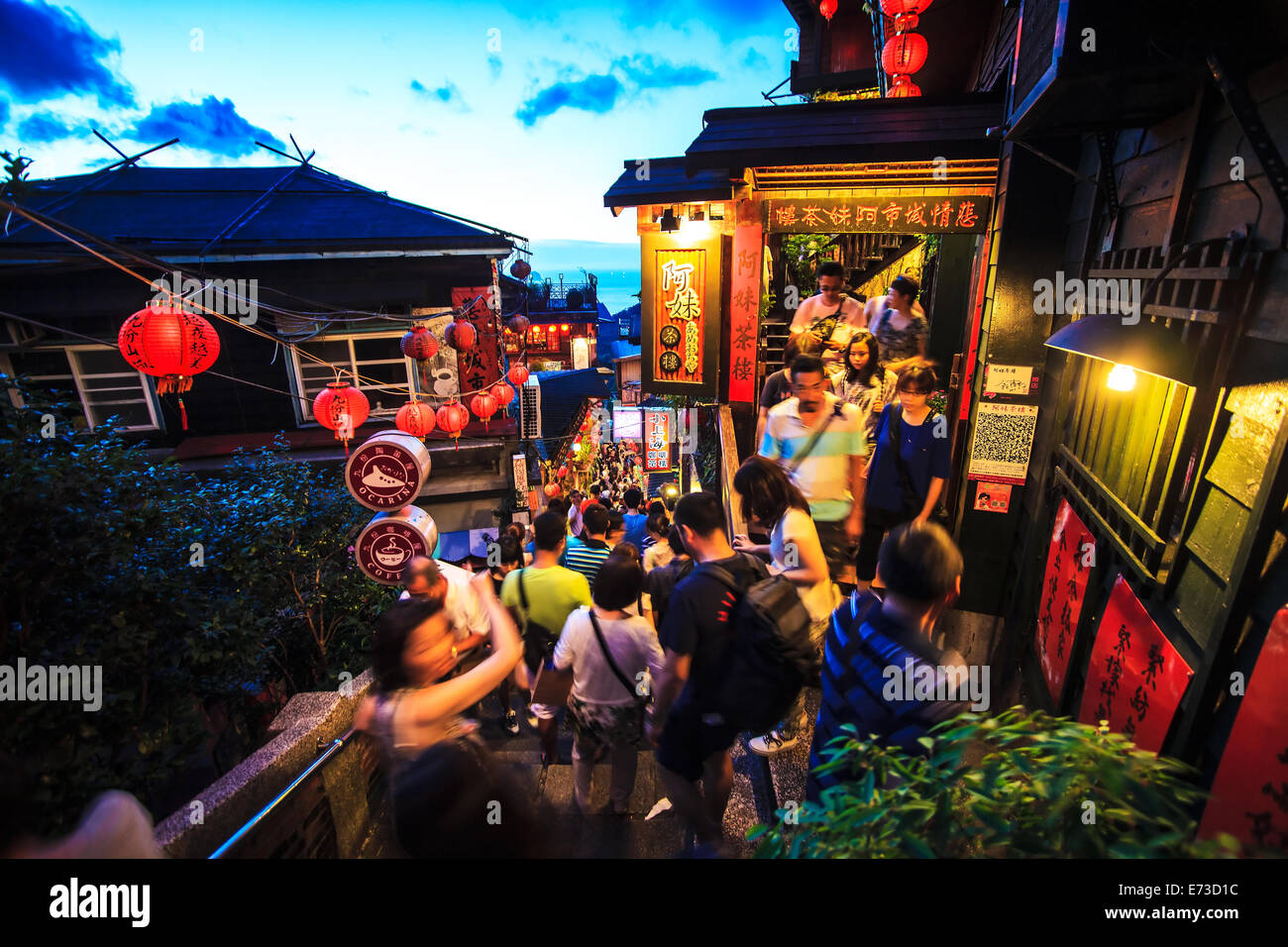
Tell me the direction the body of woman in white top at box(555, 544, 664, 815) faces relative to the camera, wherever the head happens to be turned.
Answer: away from the camera

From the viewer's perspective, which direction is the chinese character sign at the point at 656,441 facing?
toward the camera

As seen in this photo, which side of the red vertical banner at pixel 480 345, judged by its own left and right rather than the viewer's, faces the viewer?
front

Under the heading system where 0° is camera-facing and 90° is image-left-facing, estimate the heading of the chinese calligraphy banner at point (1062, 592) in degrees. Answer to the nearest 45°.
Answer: approximately 45°

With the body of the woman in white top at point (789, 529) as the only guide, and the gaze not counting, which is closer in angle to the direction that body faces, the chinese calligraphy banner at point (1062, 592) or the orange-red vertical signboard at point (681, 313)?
the orange-red vertical signboard

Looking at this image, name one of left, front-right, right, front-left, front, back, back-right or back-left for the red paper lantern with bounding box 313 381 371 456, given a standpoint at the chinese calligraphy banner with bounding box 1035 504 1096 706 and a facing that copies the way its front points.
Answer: front-right

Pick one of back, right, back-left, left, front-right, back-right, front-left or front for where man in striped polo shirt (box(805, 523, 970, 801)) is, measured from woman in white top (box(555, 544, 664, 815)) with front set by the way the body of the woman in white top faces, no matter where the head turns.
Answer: back-right

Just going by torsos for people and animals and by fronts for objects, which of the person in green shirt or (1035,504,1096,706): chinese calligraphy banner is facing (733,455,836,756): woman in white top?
the chinese calligraphy banner

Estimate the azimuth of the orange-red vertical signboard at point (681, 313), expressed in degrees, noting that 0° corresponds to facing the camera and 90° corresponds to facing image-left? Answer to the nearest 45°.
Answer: approximately 0°

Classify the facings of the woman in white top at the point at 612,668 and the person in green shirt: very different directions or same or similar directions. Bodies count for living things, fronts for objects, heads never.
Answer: same or similar directions

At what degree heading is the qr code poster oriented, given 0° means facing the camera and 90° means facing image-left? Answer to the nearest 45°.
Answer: approximately 0°

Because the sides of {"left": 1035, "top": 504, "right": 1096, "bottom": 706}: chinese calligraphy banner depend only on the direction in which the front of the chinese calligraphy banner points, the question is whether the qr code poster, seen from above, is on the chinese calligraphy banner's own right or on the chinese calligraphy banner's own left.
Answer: on the chinese calligraphy banner's own right

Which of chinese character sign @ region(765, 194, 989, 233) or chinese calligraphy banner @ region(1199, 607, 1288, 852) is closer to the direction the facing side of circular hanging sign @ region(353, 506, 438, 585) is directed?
the chinese calligraphy banner

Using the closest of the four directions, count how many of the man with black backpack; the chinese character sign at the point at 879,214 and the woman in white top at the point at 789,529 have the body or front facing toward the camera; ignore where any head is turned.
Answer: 1

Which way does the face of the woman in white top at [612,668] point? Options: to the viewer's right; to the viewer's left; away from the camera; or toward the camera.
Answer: away from the camera

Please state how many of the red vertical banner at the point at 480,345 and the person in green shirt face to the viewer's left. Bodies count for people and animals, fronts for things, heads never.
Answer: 0

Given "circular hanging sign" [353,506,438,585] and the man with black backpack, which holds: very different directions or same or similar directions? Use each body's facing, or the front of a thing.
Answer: very different directions

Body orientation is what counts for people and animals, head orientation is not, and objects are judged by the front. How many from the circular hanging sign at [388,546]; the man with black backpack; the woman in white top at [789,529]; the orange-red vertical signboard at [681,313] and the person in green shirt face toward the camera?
2

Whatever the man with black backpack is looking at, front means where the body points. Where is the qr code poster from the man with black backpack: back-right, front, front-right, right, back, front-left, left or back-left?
right

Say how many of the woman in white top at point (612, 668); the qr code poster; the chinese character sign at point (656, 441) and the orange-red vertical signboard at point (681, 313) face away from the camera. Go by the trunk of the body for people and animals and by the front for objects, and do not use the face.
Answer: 1
